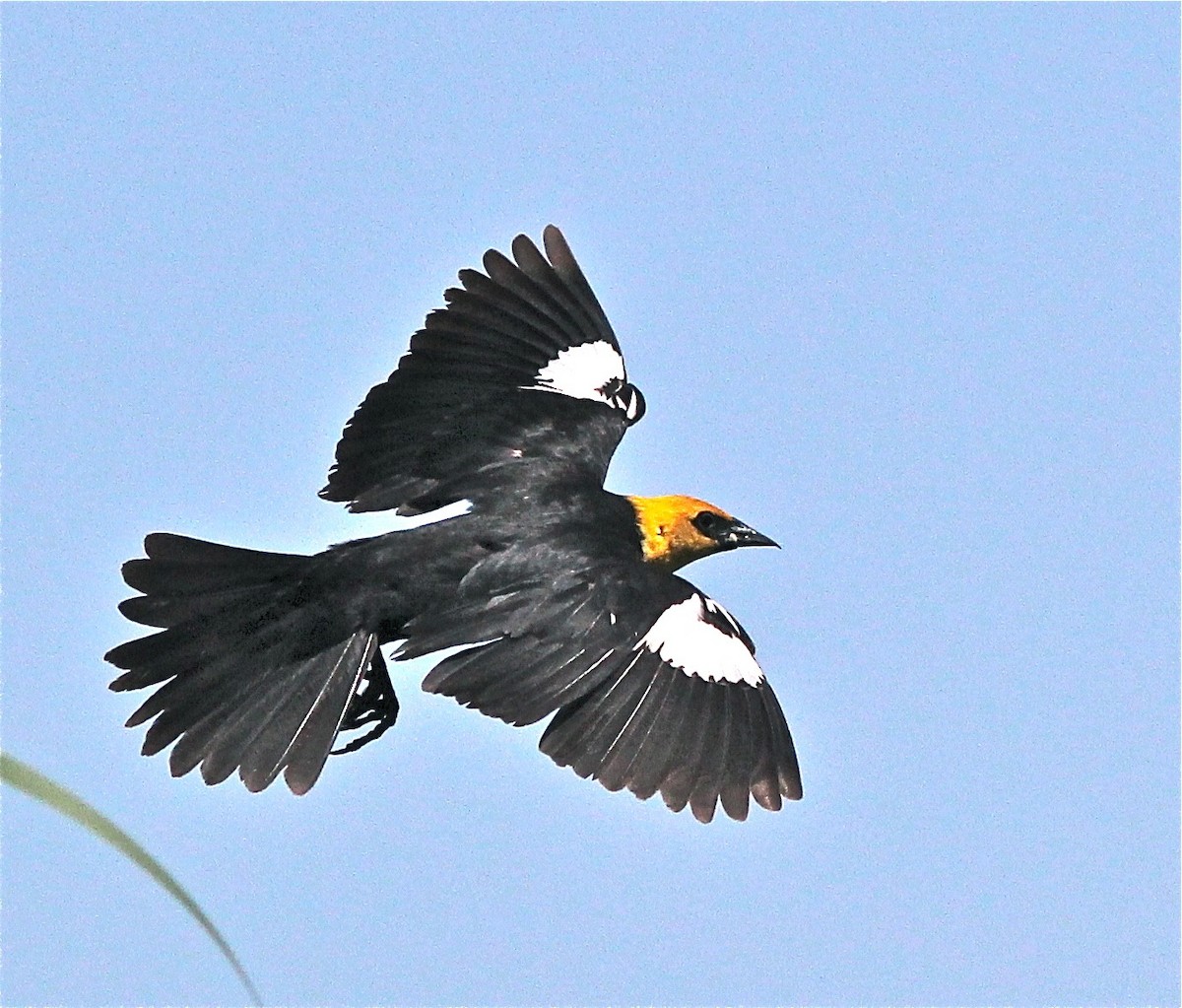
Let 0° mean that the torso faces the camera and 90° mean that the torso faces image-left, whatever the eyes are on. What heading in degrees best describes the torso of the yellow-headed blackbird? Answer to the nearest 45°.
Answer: approximately 270°
